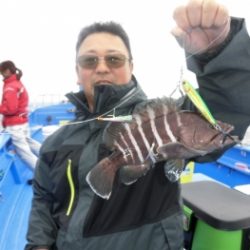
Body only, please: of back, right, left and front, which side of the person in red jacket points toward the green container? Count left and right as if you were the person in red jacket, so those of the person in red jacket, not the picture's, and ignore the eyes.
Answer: left

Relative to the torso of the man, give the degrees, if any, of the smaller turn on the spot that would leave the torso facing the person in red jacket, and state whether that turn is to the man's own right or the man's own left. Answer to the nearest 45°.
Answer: approximately 135° to the man's own right

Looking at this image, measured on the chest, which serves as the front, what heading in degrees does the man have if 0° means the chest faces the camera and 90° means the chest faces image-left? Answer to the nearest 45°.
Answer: approximately 0°

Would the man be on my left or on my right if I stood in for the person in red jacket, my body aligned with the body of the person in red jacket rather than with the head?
on my left
